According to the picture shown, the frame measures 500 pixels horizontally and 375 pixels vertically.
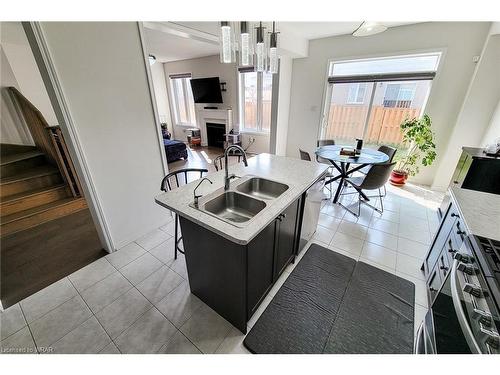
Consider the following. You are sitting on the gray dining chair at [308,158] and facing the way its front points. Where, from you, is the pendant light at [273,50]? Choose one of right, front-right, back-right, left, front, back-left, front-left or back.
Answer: back-right

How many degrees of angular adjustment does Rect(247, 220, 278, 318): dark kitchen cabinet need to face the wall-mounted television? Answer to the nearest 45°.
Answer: approximately 135° to its left

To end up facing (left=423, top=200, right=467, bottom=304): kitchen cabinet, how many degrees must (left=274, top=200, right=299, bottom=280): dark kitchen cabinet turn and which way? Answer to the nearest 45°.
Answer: approximately 45° to its left

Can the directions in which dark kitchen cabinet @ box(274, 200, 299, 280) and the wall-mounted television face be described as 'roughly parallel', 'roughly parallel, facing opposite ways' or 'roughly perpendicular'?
roughly perpendicular

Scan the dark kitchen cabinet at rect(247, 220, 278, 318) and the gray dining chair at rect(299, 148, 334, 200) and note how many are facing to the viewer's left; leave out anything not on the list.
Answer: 0

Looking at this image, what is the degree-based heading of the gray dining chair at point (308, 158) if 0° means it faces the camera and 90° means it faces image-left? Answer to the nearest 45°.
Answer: approximately 225°

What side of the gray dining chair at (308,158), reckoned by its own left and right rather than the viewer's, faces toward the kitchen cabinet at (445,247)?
right

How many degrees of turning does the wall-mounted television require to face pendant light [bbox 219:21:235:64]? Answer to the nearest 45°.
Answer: approximately 45° to its left

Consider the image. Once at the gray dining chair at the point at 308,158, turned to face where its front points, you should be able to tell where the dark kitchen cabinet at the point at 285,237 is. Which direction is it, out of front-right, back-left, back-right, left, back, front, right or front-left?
back-right
